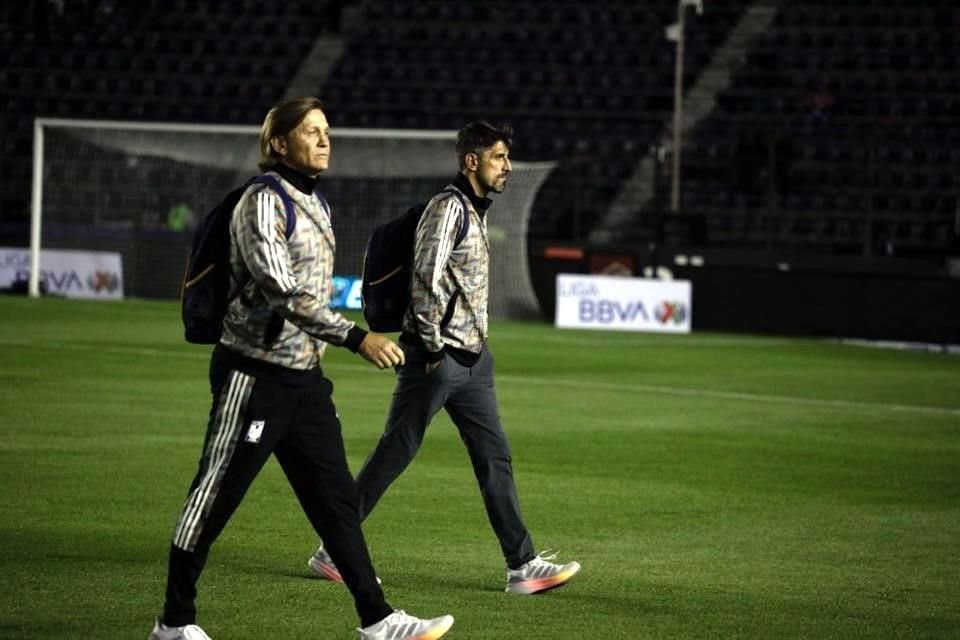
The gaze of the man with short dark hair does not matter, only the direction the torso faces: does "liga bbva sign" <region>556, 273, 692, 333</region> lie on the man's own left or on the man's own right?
on the man's own left

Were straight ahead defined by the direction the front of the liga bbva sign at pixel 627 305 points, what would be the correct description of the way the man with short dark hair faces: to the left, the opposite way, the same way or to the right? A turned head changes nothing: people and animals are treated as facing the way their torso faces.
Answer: to the left

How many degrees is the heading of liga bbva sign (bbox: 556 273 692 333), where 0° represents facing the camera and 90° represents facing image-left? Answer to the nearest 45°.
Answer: approximately 0°

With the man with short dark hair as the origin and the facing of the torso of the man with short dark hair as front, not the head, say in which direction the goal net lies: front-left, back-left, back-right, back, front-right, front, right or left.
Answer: left

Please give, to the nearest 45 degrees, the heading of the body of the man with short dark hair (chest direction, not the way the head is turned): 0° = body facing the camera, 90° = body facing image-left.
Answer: approximately 270°

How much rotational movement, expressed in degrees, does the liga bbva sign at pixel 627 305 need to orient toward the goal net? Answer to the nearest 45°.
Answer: approximately 90° to its right

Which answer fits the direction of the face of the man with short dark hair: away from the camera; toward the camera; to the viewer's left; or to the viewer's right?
to the viewer's right

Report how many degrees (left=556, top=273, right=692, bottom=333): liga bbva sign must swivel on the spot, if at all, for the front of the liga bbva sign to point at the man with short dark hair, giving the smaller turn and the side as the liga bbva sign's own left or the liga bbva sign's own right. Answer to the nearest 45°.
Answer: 0° — it already faces them

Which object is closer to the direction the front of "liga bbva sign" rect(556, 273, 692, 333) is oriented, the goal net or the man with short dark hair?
the man with short dark hair
